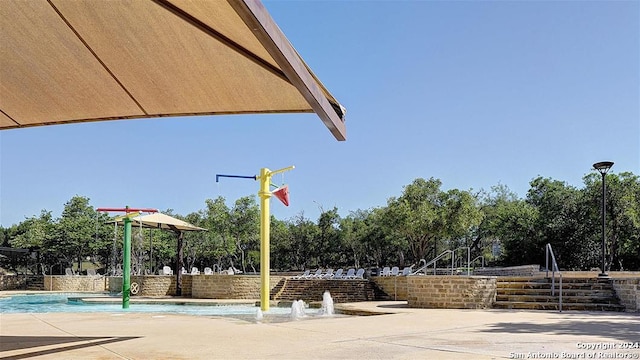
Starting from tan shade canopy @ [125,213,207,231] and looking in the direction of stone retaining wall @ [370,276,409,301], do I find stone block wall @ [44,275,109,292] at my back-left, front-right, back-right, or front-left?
back-left

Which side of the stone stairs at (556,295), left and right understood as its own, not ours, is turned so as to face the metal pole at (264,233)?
right

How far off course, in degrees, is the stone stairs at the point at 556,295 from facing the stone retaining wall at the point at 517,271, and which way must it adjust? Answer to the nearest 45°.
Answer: approximately 180°

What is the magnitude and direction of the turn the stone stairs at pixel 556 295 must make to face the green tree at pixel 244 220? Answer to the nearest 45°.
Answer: approximately 135° to its right

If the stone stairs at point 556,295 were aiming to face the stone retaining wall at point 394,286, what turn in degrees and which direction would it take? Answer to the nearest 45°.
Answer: approximately 135° to its right

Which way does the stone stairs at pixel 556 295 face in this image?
toward the camera
